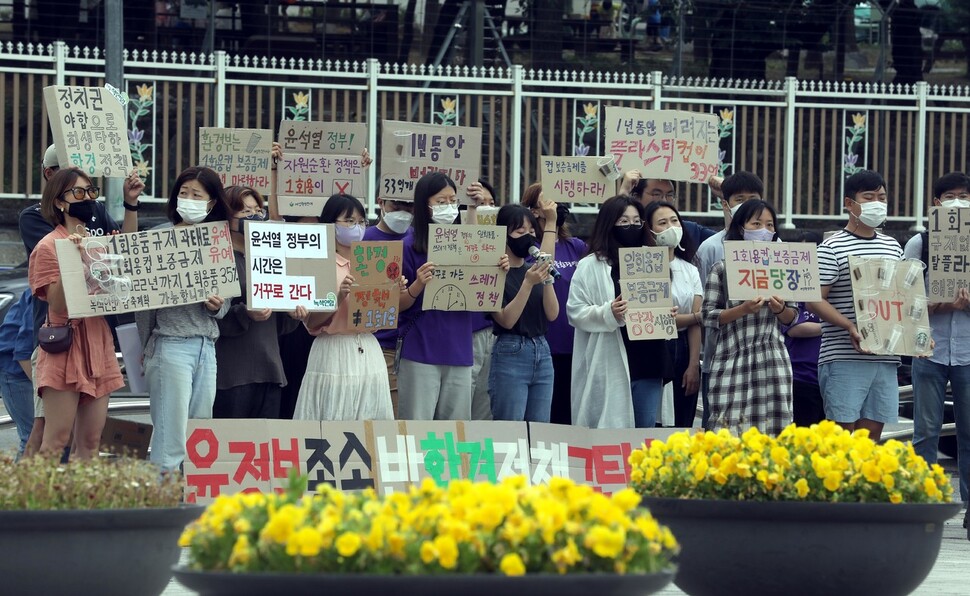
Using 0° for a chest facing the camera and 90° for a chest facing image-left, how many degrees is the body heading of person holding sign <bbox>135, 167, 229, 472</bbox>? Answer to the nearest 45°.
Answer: approximately 315°

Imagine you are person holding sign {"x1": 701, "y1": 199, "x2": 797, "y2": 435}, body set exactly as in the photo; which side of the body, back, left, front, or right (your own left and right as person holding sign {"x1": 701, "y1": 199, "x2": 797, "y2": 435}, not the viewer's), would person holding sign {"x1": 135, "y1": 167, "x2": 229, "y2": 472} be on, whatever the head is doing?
right

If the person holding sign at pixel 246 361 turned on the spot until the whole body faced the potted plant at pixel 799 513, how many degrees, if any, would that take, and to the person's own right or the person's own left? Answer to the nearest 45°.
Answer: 0° — they already face it

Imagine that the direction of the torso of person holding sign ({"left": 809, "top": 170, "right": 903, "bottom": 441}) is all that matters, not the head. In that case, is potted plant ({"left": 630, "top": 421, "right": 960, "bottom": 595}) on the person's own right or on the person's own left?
on the person's own right

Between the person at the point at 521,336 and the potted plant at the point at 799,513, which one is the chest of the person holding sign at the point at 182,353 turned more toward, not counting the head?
the potted plant

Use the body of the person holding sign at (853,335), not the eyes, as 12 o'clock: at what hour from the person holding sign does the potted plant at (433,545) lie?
The potted plant is roughly at 2 o'clock from the person holding sign.

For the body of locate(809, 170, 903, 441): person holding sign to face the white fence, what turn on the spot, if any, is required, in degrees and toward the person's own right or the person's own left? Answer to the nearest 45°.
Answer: approximately 180°

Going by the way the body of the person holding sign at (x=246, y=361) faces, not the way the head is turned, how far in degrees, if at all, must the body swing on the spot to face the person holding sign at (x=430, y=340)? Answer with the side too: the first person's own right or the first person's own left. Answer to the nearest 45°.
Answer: approximately 45° to the first person's own left

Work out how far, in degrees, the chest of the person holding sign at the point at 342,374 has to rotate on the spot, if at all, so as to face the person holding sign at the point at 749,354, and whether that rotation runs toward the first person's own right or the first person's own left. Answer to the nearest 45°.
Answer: approximately 45° to the first person's own left
